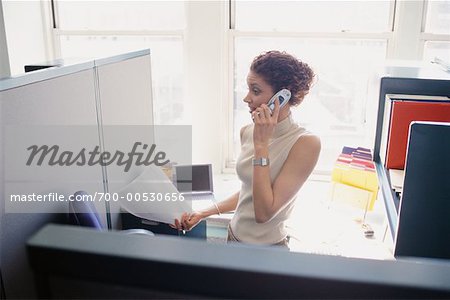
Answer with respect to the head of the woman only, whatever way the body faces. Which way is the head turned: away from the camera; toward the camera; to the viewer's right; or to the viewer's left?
to the viewer's left

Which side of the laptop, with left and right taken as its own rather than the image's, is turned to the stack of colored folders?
left

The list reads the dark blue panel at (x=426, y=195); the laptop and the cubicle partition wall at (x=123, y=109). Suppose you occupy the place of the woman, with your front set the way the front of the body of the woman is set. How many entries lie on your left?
1

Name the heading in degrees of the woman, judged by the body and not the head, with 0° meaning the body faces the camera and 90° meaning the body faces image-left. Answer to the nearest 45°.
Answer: approximately 45°

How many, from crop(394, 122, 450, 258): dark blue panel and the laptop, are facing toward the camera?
1

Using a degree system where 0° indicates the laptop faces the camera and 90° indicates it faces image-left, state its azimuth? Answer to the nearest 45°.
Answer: approximately 0°

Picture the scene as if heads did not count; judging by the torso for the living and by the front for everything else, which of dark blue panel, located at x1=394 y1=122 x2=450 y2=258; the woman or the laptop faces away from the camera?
the dark blue panel

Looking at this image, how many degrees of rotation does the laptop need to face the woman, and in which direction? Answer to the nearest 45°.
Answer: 0° — it already faces them

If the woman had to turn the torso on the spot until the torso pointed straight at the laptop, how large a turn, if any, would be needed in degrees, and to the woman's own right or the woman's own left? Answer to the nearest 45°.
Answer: approximately 90° to the woman's own right

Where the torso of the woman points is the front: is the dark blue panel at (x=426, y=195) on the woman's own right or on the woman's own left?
on the woman's own left
